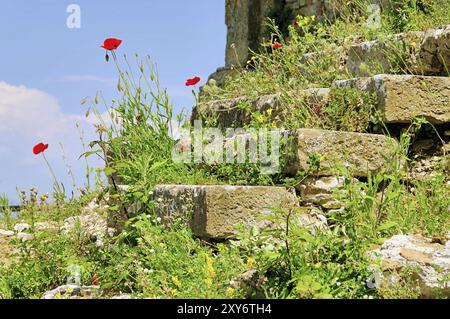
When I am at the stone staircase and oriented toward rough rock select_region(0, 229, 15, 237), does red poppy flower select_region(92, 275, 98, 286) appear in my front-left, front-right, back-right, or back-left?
front-left

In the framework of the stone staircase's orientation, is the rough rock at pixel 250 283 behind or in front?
in front

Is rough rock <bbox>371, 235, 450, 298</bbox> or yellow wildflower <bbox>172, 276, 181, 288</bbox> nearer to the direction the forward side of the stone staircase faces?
the yellow wildflower

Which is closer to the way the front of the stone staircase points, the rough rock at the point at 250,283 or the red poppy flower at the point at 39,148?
the rough rock

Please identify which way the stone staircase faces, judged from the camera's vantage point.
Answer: facing the viewer and to the left of the viewer

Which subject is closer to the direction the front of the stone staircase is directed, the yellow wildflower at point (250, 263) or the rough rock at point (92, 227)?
the yellow wildflower

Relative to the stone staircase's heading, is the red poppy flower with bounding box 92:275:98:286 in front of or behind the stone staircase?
in front

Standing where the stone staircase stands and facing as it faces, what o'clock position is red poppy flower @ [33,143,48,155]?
The red poppy flower is roughly at 2 o'clock from the stone staircase.

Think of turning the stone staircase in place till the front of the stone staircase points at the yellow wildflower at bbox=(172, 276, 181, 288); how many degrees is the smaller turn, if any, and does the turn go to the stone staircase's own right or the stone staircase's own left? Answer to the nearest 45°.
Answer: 0° — it already faces it

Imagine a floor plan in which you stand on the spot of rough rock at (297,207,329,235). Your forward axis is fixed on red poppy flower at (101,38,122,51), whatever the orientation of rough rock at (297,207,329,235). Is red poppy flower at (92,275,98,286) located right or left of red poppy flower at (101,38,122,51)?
left
